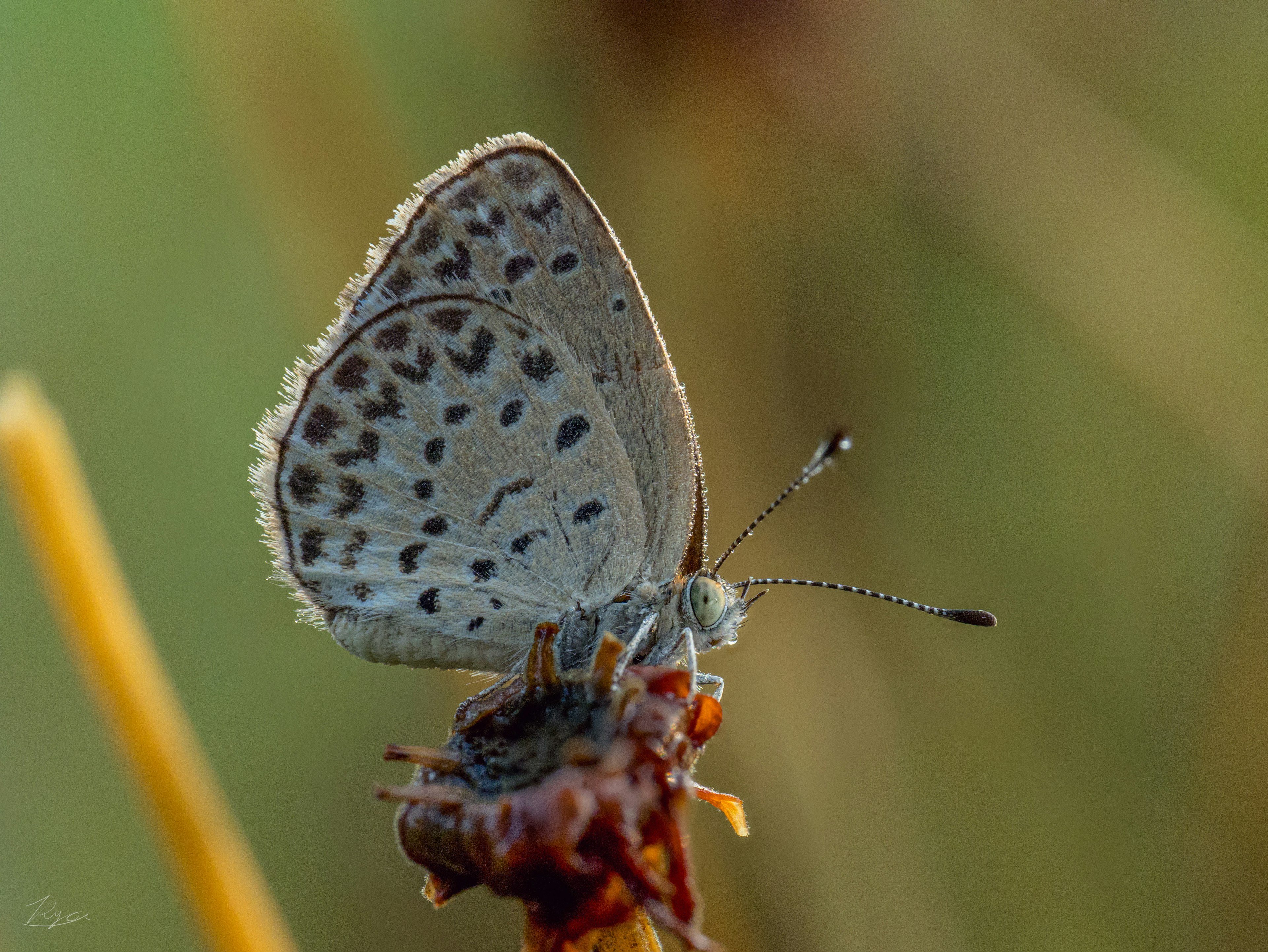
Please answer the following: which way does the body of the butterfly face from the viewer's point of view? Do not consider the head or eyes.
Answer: to the viewer's right
